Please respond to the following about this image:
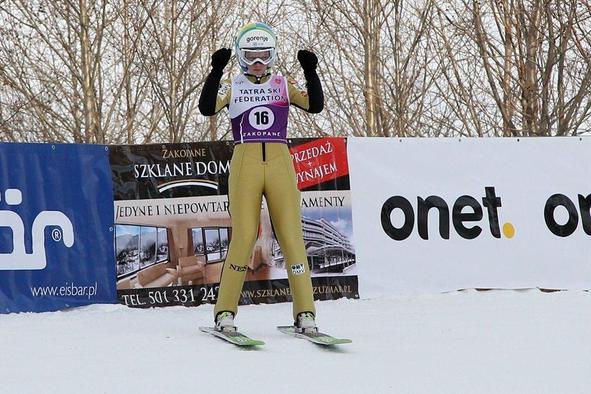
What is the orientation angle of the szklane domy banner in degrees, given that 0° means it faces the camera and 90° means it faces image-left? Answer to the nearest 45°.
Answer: approximately 0°

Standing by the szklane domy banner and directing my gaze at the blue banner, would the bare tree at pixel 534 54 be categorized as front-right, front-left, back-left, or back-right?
back-right

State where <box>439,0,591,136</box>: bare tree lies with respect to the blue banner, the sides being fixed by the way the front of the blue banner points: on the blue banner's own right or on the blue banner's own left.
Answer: on the blue banner's own left

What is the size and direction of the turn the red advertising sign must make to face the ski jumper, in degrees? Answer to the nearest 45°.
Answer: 0° — it already faces them

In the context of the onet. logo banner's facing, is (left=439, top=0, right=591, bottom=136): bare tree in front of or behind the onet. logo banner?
behind

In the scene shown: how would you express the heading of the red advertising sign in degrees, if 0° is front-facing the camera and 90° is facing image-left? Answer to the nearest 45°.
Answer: approximately 0°

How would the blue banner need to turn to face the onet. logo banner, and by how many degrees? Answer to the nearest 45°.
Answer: approximately 90° to its left

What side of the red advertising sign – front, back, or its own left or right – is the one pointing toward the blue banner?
right

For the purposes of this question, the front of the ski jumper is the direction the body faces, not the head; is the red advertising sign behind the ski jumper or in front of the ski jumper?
behind
